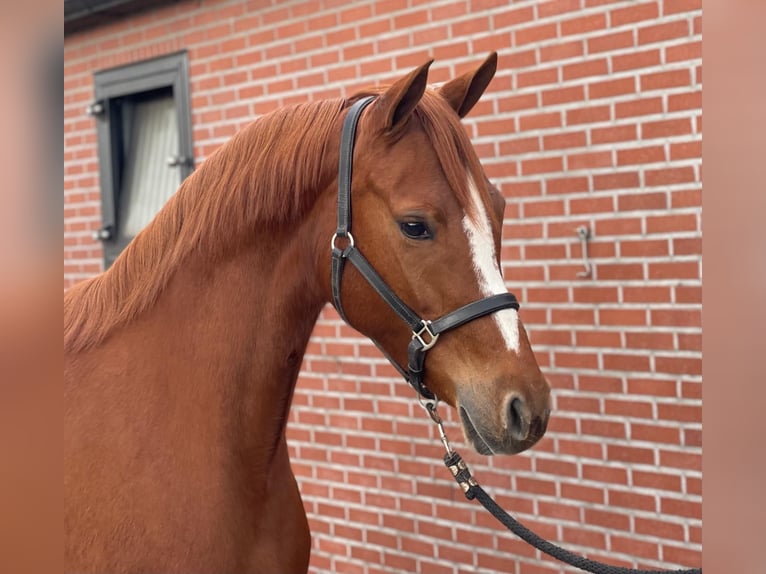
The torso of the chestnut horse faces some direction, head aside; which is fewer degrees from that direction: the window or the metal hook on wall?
the metal hook on wall

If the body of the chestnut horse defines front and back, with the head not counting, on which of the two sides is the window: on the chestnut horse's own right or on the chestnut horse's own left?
on the chestnut horse's own left

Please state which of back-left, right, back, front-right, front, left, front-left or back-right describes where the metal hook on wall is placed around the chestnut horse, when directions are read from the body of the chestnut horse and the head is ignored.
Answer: front-left

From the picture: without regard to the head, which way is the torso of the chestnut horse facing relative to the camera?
to the viewer's right
